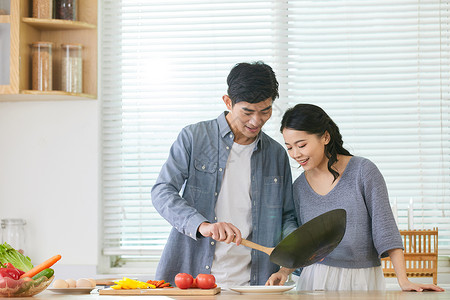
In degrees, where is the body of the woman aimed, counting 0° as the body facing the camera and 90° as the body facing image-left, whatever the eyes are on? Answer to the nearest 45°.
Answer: approximately 45°

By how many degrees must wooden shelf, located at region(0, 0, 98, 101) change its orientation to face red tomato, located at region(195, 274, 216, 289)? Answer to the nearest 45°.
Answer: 0° — it already faces it

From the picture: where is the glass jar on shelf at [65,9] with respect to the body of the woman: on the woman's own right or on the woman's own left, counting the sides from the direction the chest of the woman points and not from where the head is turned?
on the woman's own right

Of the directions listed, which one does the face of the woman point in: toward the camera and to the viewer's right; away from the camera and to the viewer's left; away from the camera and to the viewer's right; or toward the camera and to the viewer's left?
toward the camera and to the viewer's left

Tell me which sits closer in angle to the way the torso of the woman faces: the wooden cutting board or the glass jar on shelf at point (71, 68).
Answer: the wooden cutting board

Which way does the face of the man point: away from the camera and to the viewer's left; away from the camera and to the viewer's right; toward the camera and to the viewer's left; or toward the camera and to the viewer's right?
toward the camera and to the viewer's right

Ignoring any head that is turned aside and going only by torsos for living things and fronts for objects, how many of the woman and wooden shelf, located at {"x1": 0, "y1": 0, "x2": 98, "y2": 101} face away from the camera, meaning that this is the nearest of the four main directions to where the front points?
0
